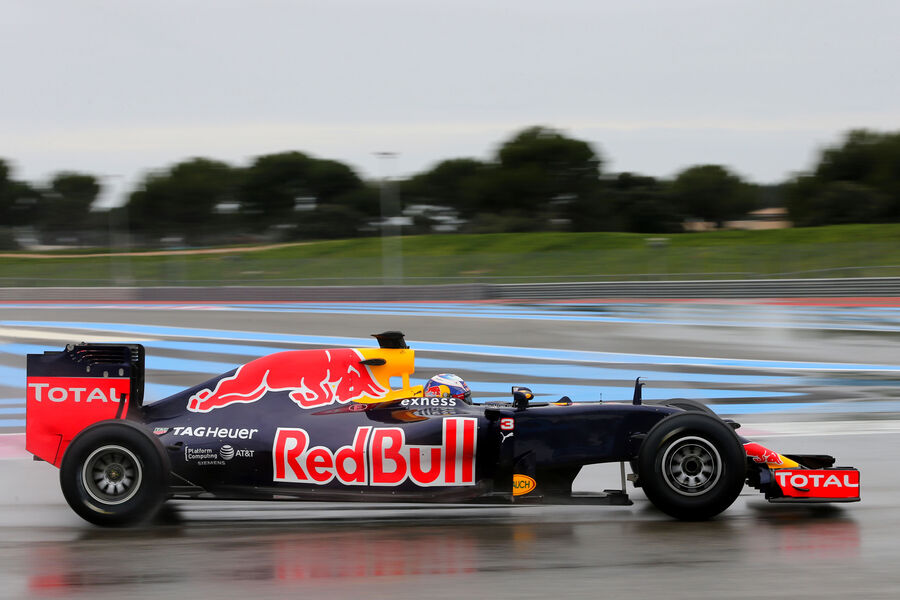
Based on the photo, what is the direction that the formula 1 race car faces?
to the viewer's right

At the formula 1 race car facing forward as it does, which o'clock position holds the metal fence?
The metal fence is roughly at 9 o'clock from the formula 1 race car.
